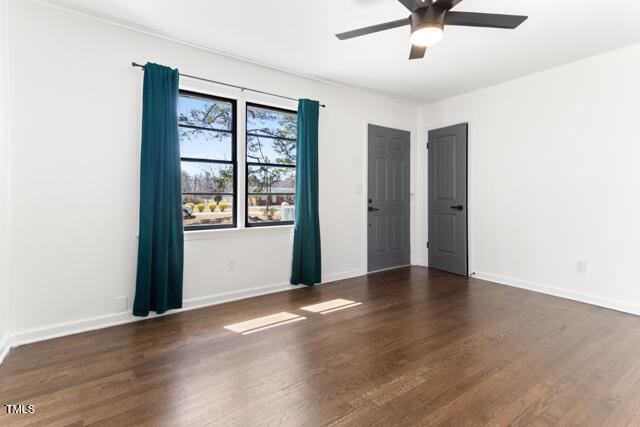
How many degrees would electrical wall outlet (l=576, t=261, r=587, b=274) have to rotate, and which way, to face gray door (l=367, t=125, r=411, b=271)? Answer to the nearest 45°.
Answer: approximately 90° to its right

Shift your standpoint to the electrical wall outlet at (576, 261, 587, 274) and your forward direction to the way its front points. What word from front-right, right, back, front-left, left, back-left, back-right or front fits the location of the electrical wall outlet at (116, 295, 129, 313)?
front-right

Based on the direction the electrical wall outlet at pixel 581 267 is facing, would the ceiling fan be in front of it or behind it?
in front

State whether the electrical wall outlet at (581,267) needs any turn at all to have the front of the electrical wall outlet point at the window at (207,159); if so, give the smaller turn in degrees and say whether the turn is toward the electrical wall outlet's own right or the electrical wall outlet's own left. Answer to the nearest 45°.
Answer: approximately 45° to the electrical wall outlet's own right

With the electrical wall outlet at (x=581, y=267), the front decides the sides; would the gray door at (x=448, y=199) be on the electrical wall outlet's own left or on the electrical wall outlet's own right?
on the electrical wall outlet's own right

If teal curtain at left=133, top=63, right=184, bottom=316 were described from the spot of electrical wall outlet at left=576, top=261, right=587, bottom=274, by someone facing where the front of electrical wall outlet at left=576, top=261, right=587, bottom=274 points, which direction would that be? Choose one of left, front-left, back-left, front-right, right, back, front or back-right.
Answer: front-right

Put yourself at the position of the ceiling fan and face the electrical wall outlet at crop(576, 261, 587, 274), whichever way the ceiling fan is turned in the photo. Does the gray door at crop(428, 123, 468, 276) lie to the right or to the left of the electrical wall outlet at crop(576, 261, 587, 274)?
left

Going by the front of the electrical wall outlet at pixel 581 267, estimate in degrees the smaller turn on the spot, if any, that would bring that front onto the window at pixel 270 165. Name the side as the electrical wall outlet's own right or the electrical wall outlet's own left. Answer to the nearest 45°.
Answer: approximately 45° to the electrical wall outlet's own right

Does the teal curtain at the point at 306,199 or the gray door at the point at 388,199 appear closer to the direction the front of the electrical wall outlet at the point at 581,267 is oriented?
the teal curtain
